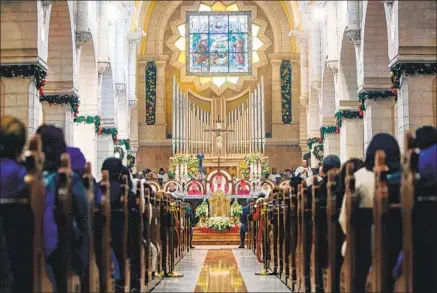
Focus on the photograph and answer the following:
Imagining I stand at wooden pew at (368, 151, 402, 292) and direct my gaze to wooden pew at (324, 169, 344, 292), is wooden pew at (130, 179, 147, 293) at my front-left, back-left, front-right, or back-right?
front-left

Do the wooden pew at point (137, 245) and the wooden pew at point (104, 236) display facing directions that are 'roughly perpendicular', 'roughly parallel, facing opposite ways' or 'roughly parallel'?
roughly parallel

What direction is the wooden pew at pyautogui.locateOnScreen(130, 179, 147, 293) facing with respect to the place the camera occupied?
facing away from the viewer

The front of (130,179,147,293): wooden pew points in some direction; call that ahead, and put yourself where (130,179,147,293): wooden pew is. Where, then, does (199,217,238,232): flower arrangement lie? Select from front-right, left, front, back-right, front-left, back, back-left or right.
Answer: front

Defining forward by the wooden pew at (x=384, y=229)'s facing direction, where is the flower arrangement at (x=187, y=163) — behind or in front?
in front

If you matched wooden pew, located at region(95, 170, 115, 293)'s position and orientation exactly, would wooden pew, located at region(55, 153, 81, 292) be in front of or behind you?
behind

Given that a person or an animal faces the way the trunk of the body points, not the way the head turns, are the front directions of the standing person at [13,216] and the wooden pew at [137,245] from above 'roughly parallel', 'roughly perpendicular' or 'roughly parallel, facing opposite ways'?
roughly parallel

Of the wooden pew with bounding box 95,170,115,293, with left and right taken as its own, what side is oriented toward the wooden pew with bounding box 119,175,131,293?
front

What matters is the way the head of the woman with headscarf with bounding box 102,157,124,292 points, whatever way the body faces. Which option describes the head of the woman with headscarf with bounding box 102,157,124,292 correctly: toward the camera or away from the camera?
away from the camera

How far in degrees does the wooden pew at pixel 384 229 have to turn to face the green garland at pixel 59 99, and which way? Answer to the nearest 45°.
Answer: approximately 45° to its left

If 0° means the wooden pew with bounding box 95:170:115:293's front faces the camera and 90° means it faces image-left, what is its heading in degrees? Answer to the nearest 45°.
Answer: approximately 180°

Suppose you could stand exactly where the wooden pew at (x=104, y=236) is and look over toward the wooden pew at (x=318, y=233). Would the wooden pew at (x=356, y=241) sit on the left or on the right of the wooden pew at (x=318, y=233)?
right

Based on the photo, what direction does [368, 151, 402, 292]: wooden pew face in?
away from the camera

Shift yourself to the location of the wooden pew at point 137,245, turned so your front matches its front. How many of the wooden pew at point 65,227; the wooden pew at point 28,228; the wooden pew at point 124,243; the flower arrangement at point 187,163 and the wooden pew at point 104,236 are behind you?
4

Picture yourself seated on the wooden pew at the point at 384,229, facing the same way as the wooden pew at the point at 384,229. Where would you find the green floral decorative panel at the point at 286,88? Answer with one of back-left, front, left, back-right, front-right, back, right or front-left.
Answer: front

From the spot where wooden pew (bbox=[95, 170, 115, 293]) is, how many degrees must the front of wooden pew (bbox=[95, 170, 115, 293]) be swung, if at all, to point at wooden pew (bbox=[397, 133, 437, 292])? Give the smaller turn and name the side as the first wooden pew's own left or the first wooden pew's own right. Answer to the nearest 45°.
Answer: approximately 135° to the first wooden pew's own right

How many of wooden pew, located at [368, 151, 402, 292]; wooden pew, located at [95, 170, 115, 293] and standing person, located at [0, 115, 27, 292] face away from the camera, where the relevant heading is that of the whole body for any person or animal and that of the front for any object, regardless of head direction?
3

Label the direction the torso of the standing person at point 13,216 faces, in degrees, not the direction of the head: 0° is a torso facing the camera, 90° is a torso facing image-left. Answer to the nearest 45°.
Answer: approximately 180°
